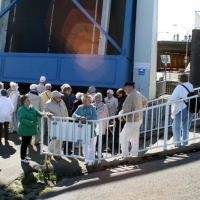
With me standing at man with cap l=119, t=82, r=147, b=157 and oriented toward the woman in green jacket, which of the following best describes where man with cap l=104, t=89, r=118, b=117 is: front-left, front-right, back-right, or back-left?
front-right

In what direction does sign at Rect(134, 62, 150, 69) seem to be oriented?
toward the camera

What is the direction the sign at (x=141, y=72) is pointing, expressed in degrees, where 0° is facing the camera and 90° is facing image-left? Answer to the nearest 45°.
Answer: approximately 0°

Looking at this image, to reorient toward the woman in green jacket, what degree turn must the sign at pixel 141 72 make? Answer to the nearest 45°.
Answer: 0° — it already faces them

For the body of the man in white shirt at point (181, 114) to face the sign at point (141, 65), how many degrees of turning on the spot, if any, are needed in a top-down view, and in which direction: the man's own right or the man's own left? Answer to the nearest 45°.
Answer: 0° — they already face it
